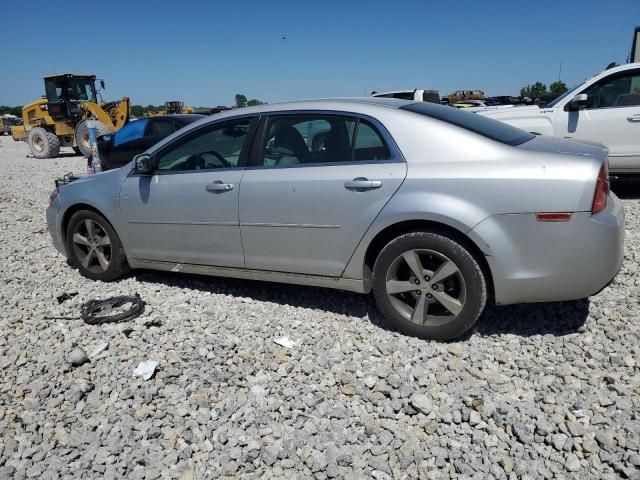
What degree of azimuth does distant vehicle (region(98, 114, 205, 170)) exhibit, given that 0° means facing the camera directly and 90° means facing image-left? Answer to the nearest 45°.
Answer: approximately 45°

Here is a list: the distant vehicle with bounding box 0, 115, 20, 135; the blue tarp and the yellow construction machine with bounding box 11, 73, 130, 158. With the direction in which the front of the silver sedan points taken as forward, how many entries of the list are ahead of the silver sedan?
3

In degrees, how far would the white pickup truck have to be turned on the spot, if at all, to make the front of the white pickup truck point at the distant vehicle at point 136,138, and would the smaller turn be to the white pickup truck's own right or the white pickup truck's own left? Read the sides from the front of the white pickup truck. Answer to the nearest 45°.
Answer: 0° — it already faces it

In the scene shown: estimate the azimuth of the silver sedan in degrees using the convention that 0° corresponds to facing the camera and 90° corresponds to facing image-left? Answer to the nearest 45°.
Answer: approximately 135°

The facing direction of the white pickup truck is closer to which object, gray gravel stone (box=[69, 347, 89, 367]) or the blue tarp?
the blue tarp

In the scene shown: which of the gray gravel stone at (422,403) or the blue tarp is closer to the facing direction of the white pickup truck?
the blue tarp

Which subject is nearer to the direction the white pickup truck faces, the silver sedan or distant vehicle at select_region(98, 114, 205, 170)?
the distant vehicle

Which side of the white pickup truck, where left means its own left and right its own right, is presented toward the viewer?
left

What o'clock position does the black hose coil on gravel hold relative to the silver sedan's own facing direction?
The black hose coil on gravel is roughly at 11 o'clock from the silver sedan.

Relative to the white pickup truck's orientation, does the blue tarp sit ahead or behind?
ahead
